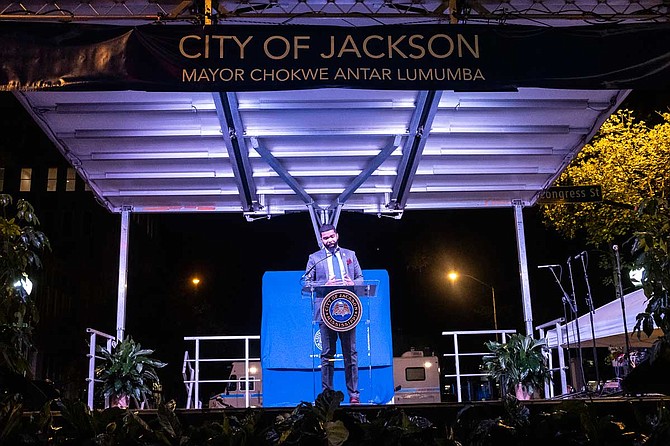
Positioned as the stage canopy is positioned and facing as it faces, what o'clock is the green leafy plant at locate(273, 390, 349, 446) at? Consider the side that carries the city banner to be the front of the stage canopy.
The green leafy plant is roughly at 12 o'clock from the stage canopy.

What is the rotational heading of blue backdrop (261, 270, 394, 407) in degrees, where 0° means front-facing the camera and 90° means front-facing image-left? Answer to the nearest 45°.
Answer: approximately 0°

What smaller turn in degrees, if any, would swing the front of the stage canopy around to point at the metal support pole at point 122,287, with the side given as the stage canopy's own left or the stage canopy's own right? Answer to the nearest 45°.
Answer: approximately 135° to the stage canopy's own right

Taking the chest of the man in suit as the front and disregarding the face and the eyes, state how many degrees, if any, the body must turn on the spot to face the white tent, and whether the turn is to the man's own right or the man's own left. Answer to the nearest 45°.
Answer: approximately 135° to the man's own left

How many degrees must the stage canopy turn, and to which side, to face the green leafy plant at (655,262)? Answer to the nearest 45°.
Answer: approximately 45° to its left

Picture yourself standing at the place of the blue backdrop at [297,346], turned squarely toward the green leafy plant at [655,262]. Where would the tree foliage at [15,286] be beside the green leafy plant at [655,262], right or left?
right

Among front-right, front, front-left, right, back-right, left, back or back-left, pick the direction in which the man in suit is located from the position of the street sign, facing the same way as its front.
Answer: front-right

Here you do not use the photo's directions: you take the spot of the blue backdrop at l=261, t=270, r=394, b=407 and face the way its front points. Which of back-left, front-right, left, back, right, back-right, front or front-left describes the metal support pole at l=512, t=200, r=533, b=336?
left

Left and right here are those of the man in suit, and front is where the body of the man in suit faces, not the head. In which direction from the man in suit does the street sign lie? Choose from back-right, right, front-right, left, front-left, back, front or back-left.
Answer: back-left

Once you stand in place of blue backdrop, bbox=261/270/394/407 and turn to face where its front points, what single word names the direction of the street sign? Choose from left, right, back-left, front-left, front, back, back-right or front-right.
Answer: left
